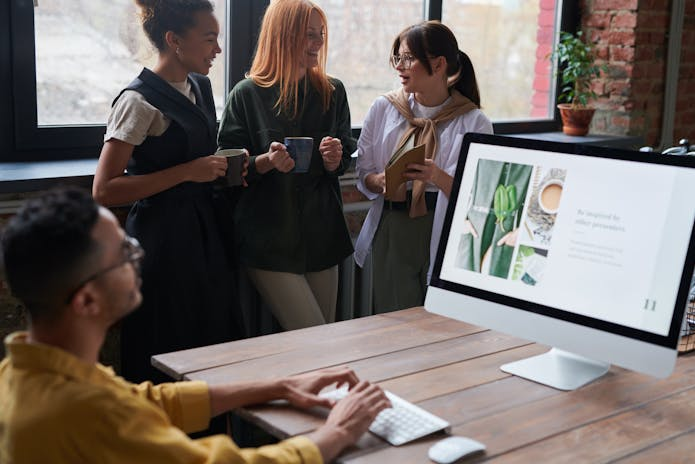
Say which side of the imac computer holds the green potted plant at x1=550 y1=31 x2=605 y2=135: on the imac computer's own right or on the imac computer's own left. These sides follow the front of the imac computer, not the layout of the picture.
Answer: on the imac computer's own right

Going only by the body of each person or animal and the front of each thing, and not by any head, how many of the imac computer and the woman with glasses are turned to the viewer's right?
0

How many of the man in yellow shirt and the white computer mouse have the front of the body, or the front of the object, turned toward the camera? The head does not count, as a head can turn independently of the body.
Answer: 0

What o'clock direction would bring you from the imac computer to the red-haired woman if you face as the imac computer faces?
The red-haired woman is roughly at 3 o'clock from the imac computer.

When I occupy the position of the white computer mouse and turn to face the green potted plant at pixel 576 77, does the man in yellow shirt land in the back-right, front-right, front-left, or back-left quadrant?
back-left

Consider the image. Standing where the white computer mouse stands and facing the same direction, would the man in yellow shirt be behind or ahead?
behind

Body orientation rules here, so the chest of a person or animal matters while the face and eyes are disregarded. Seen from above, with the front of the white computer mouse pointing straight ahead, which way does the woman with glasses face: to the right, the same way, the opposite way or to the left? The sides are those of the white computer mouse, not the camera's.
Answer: the opposite way

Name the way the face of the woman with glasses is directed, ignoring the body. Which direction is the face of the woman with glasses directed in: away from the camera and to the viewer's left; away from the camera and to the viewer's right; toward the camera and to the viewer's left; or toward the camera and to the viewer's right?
toward the camera and to the viewer's left

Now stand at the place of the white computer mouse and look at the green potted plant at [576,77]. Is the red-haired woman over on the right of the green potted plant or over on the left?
left

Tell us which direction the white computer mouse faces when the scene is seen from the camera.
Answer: facing away from the viewer and to the right of the viewer

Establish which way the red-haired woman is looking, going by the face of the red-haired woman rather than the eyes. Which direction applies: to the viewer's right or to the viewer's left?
to the viewer's right

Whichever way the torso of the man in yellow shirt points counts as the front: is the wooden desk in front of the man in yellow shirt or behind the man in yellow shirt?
in front

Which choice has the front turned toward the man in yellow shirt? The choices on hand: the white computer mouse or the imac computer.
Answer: the imac computer

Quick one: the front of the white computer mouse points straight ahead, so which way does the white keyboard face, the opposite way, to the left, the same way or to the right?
the opposite way

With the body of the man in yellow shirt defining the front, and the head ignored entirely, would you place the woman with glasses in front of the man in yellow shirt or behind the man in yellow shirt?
in front

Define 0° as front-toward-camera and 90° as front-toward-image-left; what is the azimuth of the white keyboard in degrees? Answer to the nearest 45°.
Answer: approximately 45°
